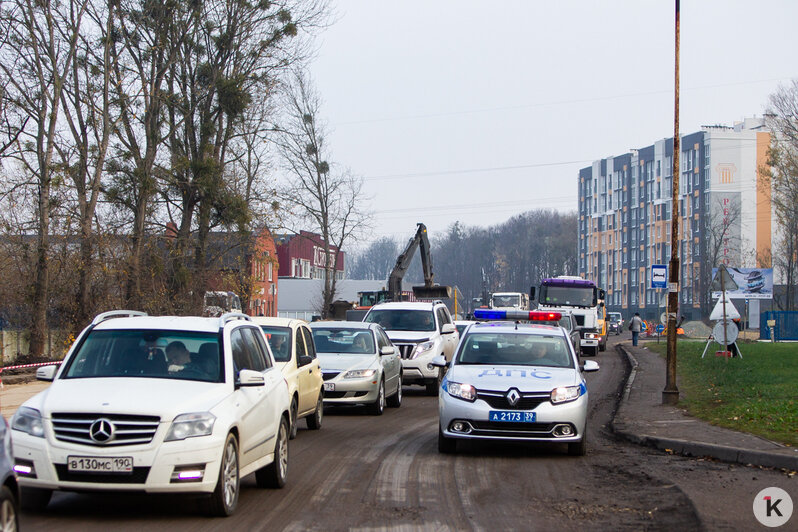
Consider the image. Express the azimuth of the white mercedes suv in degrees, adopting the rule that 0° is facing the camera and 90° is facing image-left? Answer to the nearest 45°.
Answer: approximately 45°

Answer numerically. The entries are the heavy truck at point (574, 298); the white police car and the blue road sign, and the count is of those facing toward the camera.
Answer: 3

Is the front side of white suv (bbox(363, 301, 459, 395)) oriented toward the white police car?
yes

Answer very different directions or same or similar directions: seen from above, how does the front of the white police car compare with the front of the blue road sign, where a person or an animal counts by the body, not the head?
same or similar directions

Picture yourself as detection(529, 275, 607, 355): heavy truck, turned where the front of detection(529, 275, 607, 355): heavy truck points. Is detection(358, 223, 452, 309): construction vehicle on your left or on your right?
on your right

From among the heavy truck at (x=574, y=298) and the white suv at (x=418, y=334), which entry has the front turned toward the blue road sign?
the heavy truck

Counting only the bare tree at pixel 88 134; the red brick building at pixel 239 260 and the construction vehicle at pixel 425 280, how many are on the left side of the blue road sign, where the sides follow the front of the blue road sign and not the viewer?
0

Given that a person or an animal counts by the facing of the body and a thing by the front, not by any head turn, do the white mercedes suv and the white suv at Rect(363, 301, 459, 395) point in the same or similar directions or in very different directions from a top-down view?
same or similar directions

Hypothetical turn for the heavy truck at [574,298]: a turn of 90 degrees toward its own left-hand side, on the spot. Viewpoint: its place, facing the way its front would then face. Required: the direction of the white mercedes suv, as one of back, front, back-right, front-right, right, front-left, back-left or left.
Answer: right

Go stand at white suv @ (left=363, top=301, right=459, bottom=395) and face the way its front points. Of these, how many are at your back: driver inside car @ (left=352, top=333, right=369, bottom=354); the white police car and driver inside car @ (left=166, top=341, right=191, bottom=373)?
0

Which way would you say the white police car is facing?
toward the camera

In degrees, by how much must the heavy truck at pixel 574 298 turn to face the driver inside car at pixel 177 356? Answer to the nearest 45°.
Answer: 0° — it already faces them

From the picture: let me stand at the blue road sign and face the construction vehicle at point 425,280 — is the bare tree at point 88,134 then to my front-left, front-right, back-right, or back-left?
front-left

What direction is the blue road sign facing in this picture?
toward the camera

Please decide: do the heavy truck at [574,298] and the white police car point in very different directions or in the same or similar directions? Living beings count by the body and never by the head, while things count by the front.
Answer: same or similar directions

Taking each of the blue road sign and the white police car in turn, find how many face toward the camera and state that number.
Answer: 2

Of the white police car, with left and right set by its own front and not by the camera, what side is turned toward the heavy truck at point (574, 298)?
back

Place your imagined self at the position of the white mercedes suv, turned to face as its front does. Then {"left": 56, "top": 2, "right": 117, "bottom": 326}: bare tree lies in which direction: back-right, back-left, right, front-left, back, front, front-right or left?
back-right

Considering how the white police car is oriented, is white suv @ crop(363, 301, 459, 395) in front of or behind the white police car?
behind

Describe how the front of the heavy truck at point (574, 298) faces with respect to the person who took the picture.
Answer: facing the viewer

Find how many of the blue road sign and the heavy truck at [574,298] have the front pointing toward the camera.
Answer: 2
